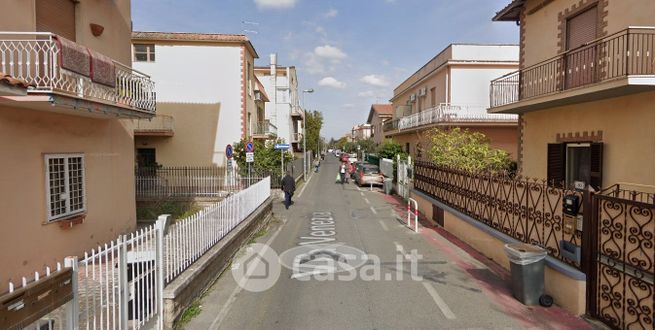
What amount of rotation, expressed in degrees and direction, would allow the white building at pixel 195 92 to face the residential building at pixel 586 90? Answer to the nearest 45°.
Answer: approximately 45° to its right

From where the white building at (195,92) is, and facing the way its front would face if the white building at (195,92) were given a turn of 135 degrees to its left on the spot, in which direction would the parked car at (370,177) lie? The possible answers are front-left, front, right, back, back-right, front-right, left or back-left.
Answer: back-right

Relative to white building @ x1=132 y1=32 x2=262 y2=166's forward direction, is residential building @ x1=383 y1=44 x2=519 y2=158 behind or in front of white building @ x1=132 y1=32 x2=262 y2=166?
in front

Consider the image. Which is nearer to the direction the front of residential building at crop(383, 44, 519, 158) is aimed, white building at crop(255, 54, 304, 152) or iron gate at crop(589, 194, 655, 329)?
the white building

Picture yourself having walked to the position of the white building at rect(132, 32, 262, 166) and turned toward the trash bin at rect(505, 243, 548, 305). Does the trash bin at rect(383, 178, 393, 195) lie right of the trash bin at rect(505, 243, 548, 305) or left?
left

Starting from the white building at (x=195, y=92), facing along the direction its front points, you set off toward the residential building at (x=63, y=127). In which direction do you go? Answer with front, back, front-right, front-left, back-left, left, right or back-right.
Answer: right

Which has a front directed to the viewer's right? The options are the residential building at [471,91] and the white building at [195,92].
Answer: the white building

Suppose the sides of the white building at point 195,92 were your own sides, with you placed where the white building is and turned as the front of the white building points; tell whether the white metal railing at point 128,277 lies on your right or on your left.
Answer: on your right

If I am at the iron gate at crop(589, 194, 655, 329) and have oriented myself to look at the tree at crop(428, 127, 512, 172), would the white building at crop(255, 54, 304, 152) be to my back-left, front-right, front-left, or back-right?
front-left

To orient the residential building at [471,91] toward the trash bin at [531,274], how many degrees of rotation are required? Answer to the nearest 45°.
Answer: approximately 90° to its left

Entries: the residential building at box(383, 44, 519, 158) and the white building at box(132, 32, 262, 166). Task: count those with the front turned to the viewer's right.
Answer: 1

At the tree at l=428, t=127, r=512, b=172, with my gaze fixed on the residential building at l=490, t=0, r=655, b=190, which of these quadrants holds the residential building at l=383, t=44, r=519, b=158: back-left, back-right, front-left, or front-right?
back-left

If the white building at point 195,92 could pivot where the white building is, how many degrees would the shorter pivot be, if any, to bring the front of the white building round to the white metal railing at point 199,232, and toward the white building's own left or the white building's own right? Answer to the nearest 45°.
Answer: approximately 90° to the white building's own right

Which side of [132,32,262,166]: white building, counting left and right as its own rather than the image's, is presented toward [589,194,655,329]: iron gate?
right

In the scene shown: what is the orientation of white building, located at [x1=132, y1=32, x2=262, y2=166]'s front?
to the viewer's right

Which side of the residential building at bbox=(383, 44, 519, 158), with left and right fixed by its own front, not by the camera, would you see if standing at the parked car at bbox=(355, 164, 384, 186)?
front

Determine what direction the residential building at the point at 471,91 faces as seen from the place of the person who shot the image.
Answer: facing to the left of the viewer
